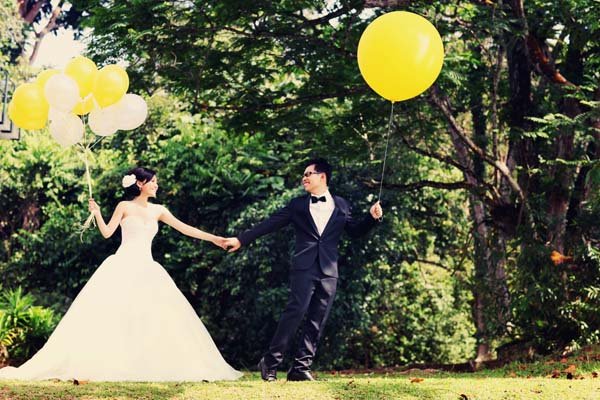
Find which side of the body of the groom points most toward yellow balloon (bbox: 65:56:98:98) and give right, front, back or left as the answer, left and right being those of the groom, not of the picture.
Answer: right

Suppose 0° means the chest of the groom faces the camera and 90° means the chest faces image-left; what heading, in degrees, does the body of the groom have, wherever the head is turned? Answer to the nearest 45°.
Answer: approximately 0°

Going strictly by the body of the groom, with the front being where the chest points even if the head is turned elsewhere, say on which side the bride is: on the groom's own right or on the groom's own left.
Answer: on the groom's own right

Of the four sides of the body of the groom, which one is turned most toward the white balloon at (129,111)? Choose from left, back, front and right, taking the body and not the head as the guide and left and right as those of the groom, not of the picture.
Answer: right

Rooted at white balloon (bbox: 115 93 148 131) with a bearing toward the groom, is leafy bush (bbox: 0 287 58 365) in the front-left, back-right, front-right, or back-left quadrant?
back-left

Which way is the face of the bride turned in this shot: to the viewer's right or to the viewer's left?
to the viewer's right

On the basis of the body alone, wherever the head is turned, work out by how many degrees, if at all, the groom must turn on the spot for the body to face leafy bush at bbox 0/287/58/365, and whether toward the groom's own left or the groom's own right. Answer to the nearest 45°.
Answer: approximately 135° to the groom's own right

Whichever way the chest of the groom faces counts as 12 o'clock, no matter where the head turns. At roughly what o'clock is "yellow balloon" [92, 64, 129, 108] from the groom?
The yellow balloon is roughly at 3 o'clock from the groom.
